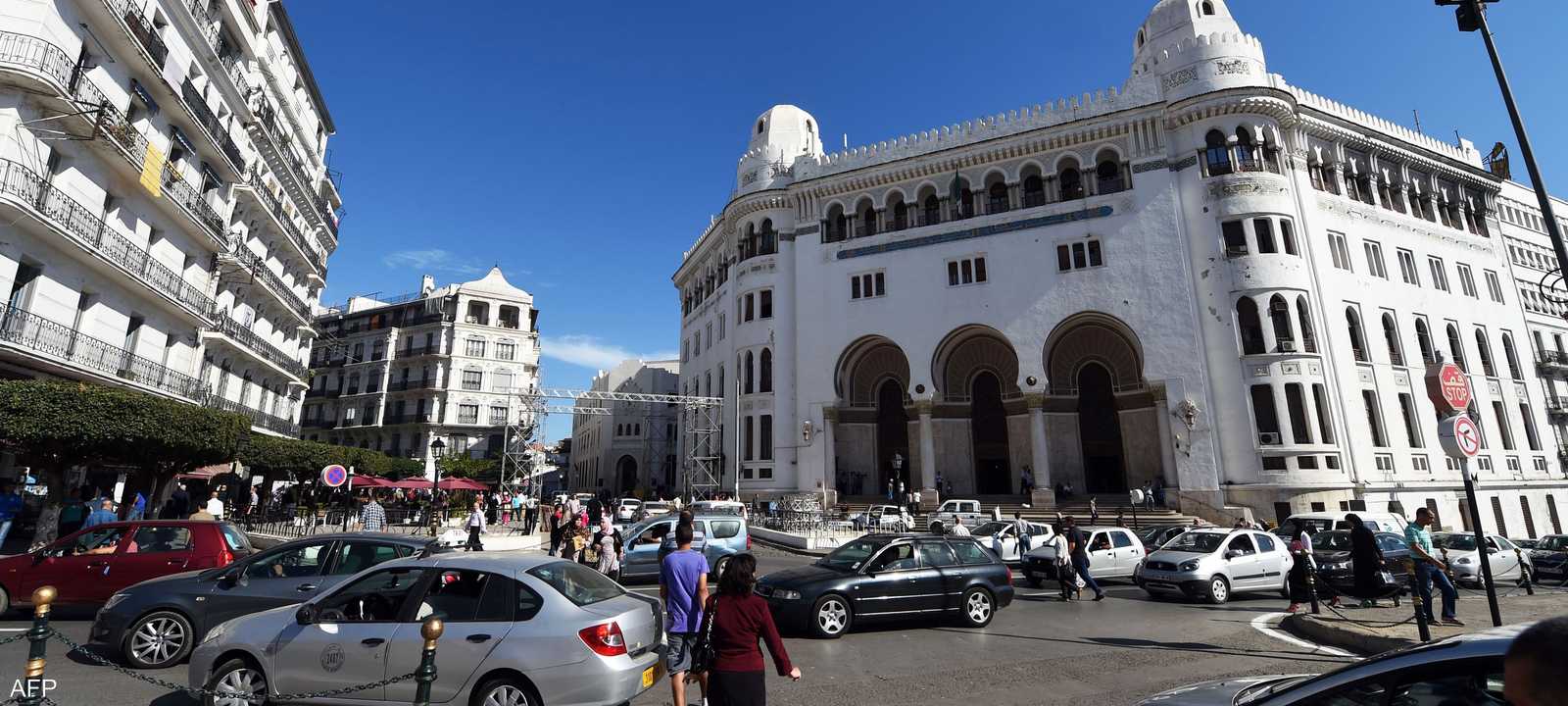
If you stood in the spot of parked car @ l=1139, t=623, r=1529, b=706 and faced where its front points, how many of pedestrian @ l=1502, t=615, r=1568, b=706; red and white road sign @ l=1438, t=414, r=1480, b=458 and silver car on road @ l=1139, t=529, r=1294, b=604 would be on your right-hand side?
2

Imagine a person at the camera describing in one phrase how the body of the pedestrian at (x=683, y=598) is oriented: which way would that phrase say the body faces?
away from the camera

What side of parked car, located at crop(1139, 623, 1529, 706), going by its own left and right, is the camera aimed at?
left

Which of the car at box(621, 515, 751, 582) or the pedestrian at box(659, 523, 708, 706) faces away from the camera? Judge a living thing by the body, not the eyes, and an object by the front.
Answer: the pedestrian

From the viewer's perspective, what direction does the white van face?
to the viewer's left

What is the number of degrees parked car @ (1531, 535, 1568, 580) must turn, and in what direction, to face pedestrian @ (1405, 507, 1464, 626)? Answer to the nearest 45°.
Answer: approximately 45° to its left

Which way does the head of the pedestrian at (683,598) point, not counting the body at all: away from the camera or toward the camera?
away from the camera

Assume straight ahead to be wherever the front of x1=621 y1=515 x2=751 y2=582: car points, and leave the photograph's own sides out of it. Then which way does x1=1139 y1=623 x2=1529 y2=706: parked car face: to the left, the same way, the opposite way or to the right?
the same way

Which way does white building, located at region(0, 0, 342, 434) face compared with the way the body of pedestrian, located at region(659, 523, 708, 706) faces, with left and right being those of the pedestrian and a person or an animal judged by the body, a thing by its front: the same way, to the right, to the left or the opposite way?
to the right

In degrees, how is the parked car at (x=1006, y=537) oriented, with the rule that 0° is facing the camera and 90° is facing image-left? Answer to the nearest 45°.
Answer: approximately 45°
